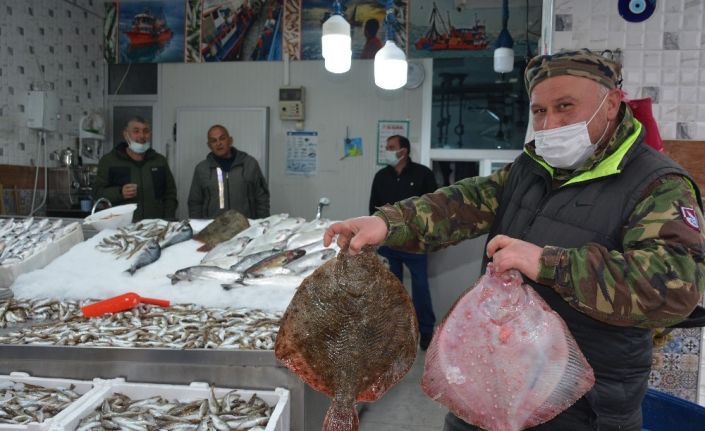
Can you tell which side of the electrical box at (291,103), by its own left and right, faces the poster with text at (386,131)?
left

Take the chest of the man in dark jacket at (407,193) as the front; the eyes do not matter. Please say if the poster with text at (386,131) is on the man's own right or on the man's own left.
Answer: on the man's own right

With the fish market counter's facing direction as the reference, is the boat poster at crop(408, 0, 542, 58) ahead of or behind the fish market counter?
behind

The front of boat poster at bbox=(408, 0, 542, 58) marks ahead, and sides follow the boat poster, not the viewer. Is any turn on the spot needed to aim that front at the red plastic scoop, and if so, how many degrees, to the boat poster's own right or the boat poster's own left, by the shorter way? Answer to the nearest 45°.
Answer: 0° — it already faces it

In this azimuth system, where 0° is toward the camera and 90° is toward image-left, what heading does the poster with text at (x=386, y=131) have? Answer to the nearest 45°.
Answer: approximately 0°

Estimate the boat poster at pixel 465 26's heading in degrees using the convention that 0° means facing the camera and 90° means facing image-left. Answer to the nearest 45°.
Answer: approximately 0°

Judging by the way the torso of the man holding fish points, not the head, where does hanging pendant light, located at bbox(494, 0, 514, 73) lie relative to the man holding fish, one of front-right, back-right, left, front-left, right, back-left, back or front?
back-right
